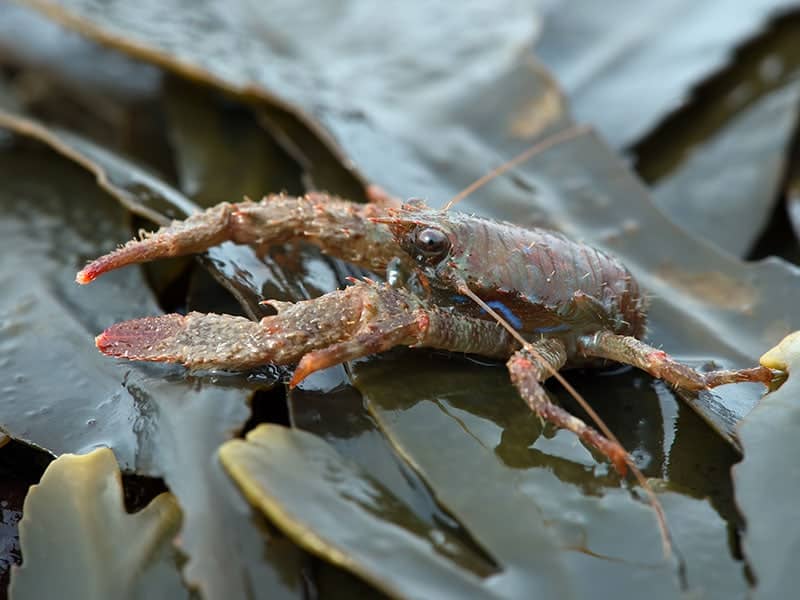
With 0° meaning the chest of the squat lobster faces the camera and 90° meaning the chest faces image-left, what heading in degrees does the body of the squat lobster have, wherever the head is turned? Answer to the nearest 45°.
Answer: approximately 90°
